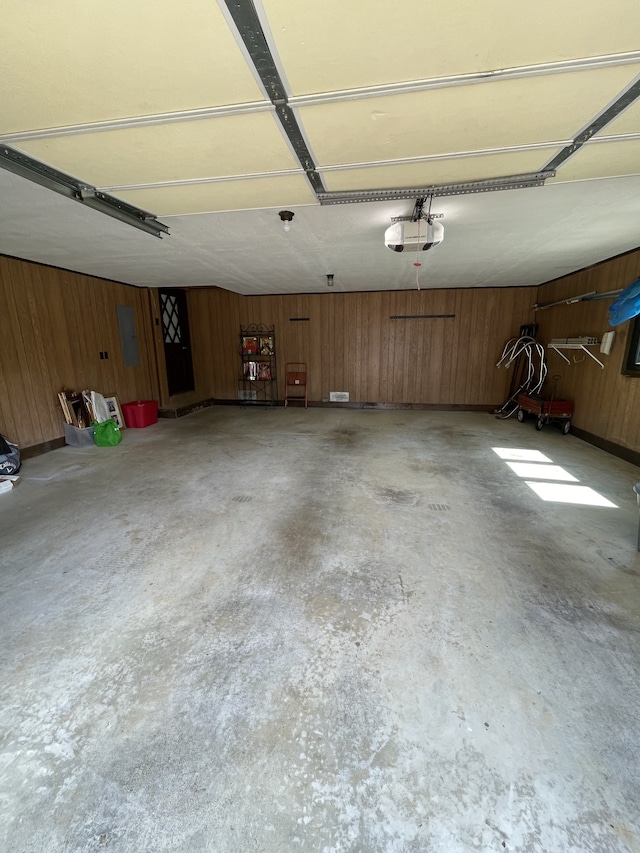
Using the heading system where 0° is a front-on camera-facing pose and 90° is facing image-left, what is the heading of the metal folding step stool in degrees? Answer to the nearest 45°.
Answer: approximately 0°

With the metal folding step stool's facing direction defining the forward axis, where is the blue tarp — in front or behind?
in front

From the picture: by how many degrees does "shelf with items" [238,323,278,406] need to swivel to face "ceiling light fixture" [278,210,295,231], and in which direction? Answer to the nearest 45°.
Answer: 0° — it already faces it

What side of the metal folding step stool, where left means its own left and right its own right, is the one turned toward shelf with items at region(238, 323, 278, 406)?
right

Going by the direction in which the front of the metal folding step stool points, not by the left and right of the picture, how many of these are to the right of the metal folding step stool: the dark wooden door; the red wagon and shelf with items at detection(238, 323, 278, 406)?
2

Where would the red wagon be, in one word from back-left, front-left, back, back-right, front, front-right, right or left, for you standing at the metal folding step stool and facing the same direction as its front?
front-left

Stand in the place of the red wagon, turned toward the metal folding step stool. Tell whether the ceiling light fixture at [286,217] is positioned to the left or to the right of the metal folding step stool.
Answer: left

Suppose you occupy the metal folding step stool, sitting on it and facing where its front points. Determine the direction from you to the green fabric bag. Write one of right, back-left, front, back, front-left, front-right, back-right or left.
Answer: front-right

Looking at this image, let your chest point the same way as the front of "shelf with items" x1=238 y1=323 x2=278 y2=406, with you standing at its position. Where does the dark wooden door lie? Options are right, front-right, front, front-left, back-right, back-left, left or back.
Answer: right

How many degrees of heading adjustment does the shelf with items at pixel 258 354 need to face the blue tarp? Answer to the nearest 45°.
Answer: approximately 45° to its left

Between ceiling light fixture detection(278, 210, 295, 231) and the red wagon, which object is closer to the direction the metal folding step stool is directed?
the ceiling light fixture

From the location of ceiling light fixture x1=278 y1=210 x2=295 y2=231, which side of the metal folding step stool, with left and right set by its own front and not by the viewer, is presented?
front

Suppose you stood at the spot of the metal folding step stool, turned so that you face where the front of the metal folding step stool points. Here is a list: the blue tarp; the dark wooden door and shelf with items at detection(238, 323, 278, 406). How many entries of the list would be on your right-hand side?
2
